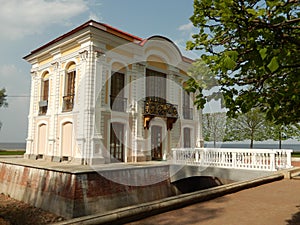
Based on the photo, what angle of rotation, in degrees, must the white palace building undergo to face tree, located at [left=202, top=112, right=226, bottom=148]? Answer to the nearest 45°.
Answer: approximately 90° to its left

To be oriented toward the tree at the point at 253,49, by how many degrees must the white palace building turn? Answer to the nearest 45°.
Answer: approximately 45° to its right

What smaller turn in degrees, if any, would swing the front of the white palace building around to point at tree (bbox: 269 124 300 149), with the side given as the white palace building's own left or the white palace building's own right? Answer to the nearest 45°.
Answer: approximately 90° to the white palace building's own left

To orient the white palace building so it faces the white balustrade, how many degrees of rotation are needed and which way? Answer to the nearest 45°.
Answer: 0° — it already faces it

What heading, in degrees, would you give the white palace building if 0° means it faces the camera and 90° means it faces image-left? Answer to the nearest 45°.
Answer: approximately 315°

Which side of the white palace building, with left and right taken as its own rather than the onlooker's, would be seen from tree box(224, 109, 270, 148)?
left

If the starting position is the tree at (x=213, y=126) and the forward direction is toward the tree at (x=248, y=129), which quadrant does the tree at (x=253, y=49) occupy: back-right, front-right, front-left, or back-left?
back-right
